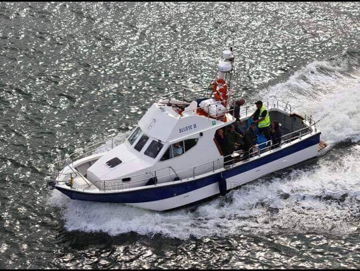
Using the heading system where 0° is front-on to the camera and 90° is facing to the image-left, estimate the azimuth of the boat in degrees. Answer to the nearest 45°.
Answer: approximately 45°
